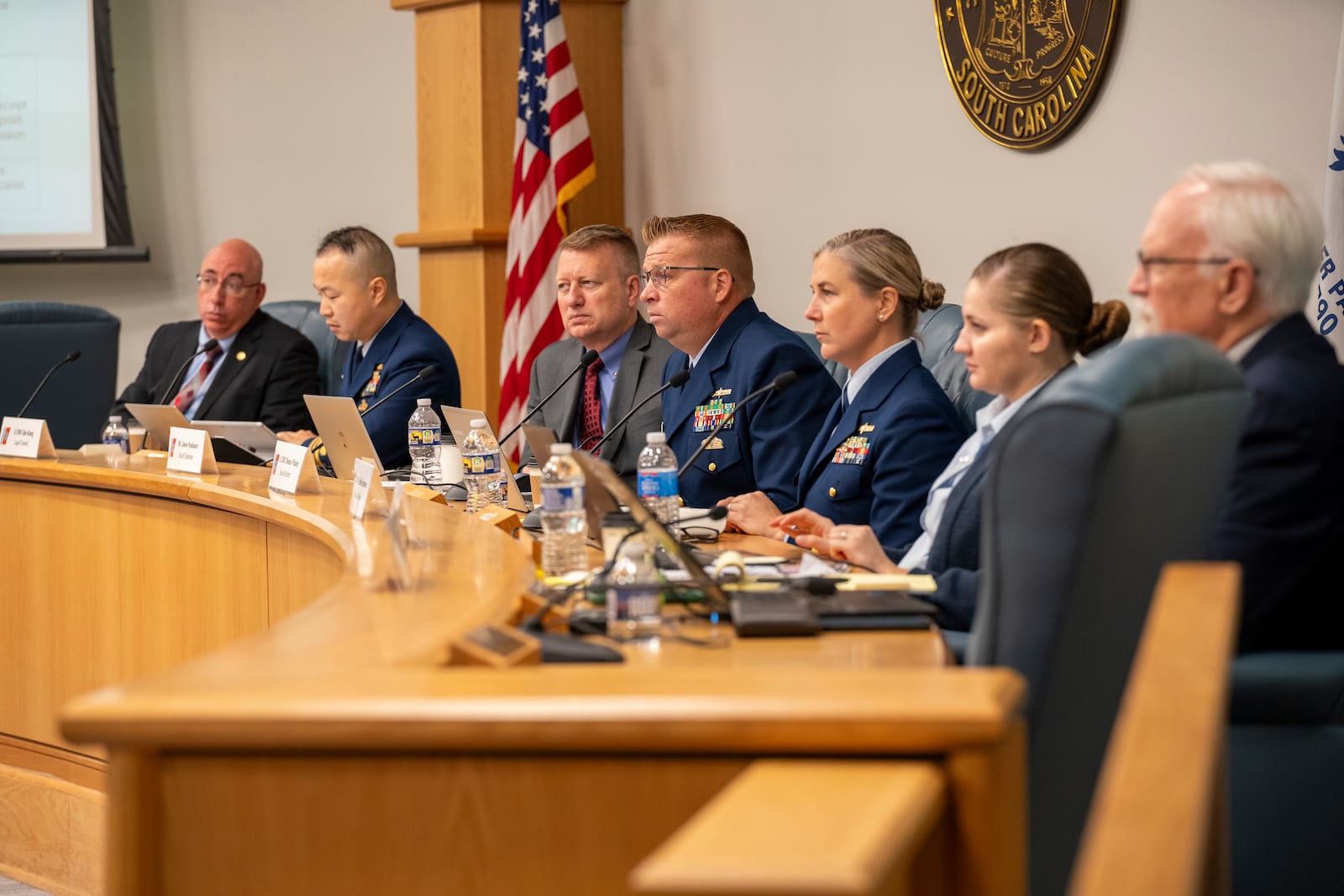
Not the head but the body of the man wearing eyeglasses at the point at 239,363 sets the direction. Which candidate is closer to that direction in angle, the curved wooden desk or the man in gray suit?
the curved wooden desk

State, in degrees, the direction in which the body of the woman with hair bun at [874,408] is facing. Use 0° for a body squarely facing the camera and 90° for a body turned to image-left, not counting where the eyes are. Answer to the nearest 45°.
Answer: approximately 45°

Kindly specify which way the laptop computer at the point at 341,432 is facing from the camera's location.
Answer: facing away from the viewer and to the right of the viewer

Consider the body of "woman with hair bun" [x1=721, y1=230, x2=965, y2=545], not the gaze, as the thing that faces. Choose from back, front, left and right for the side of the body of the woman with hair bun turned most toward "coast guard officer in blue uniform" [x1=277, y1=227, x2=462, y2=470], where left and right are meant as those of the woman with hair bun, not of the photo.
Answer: right

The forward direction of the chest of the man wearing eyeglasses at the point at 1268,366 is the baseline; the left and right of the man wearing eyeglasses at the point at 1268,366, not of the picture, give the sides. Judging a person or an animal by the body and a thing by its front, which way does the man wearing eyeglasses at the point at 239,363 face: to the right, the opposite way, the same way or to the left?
to the left

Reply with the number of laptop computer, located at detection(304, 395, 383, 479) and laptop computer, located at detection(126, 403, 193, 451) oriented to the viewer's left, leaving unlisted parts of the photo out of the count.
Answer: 0

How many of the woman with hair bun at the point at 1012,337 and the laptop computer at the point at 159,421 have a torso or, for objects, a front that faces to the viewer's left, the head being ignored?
1

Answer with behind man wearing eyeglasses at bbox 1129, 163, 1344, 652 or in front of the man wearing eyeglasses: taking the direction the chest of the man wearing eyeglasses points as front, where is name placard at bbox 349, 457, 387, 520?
in front

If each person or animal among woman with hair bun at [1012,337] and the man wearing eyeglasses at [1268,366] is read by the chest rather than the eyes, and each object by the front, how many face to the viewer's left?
2

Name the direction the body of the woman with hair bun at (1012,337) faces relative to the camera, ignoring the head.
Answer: to the viewer's left

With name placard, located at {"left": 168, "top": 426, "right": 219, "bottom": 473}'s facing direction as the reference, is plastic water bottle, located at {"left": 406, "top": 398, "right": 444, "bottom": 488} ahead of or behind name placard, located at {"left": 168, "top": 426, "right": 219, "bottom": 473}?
behind

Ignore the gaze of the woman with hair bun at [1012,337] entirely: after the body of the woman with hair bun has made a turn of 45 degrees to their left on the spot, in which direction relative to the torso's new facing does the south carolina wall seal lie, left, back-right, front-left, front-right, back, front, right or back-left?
back-right

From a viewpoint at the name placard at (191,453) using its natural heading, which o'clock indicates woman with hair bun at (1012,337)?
The woman with hair bun is roughly at 9 o'clock from the name placard.

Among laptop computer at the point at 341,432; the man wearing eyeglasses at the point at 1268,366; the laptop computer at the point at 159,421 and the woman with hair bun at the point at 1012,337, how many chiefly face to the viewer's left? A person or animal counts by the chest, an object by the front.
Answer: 2
